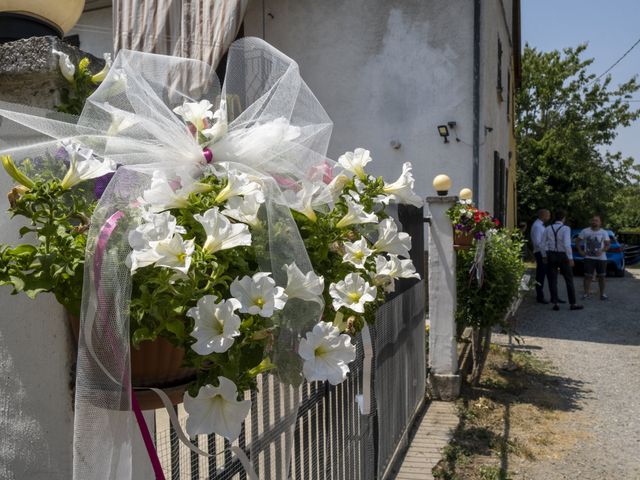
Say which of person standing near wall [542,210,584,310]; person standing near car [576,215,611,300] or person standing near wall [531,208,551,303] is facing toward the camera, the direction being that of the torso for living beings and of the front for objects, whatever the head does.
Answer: person standing near car [576,215,611,300]

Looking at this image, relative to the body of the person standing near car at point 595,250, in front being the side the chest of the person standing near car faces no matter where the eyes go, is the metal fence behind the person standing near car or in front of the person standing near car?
in front

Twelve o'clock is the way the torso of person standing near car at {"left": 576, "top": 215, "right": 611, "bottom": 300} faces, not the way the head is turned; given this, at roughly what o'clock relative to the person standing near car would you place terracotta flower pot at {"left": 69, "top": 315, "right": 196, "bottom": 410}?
The terracotta flower pot is roughly at 12 o'clock from the person standing near car.

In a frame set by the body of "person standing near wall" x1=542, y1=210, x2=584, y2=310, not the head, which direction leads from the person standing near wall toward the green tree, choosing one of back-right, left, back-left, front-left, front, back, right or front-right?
front-left

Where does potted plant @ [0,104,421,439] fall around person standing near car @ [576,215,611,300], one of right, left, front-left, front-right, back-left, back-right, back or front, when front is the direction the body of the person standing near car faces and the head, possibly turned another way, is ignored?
front

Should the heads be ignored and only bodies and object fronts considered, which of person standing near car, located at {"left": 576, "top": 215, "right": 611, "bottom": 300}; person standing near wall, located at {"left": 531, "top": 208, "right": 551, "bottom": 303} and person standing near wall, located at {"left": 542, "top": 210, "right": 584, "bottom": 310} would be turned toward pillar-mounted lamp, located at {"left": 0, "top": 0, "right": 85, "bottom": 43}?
person standing near car, located at {"left": 576, "top": 215, "right": 611, "bottom": 300}

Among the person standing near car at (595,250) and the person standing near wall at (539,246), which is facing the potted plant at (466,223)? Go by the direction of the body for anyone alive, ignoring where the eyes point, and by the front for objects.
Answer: the person standing near car at (595,250)

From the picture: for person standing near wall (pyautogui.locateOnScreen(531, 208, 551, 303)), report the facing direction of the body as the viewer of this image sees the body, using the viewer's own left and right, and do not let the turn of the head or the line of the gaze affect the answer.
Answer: facing to the right of the viewer

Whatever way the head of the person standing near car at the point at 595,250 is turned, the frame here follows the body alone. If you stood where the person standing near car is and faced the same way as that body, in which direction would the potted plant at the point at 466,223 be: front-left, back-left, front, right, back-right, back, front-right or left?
front

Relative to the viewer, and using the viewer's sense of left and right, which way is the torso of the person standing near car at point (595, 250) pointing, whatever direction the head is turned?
facing the viewer

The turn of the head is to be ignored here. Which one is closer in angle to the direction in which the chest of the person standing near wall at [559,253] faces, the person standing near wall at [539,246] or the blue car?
the blue car

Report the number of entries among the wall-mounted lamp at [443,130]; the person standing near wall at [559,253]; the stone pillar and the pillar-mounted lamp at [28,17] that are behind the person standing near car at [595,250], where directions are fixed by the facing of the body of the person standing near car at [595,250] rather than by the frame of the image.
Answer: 0

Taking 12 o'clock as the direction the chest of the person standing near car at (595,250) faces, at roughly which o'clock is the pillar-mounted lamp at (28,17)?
The pillar-mounted lamp is roughly at 12 o'clock from the person standing near car.

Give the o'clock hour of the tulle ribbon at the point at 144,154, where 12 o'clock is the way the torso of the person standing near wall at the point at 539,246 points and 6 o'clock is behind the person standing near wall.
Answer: The tulle ribbon is roughly at 3 o'clock from the person standing near wall.
